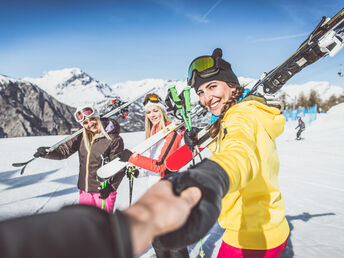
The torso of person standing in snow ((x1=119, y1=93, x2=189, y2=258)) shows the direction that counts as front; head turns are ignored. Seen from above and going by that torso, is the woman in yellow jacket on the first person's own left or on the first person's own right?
on the first person's own left

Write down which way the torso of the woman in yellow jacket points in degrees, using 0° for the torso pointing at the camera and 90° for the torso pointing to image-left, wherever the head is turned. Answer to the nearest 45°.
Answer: approximately 90°

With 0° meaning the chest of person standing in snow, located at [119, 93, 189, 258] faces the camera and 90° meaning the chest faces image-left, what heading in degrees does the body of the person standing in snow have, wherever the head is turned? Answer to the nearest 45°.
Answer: approximately 45°

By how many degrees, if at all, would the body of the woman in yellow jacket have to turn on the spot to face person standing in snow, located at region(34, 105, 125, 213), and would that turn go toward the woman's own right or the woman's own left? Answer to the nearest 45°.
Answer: approximately 45° to the woman's own right

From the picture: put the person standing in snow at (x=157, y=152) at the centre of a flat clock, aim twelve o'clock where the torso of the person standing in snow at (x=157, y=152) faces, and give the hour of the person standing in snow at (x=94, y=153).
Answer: the person standing in snow at (x=94, y=153) is roughly at 2 o'clock from the person standing in snow at (x=157, y=152).
